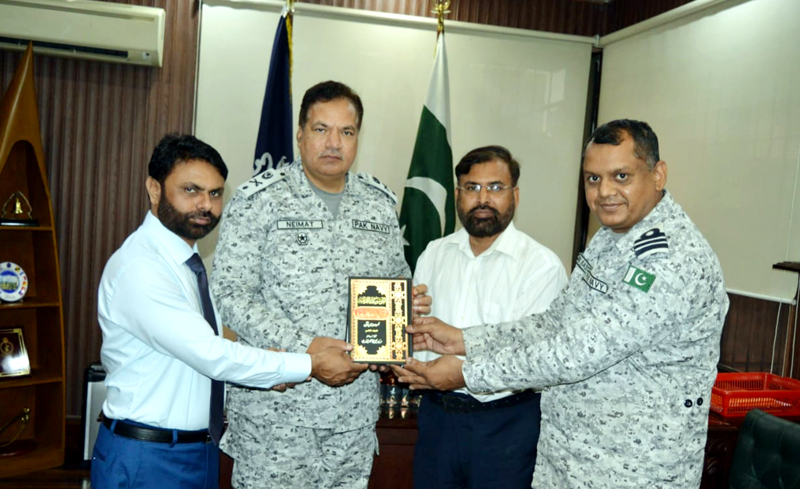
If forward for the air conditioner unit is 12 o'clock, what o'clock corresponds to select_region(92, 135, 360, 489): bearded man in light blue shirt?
The bearded man in light blue shirt is roughly at 12 o'clock from the air conditioner unit.

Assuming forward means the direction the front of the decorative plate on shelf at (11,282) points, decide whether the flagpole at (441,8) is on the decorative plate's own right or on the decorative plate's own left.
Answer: on the decorative plate's own left

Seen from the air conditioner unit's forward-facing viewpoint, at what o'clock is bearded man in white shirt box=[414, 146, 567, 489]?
The bearded man in white shirt is roughly at 11 o'clock from the air conditioner unit.

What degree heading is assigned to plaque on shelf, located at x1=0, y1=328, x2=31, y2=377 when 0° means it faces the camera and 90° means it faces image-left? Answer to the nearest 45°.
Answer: approximately 0°

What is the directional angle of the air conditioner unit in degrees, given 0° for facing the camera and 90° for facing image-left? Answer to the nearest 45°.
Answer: approximately 0°

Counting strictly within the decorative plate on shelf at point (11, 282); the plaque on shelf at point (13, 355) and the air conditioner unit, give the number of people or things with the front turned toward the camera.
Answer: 3

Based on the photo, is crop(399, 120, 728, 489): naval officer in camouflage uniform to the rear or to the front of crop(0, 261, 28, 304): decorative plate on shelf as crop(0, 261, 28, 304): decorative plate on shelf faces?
to the front

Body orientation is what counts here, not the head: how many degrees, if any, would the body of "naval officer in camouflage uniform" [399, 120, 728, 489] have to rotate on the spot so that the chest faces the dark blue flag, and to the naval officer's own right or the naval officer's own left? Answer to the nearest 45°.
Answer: approximately 90° to the naval officer's own right

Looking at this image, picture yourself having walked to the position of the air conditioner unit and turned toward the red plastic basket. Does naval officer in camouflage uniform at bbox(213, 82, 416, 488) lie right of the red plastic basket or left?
right

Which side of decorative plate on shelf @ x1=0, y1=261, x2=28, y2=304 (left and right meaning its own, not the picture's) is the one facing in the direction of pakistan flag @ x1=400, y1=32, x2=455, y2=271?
left
